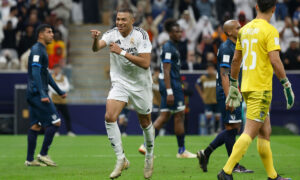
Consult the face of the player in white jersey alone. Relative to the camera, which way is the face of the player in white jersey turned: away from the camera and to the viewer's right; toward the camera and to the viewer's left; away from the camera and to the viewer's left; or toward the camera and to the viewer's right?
toward the camera and to the viewer's left

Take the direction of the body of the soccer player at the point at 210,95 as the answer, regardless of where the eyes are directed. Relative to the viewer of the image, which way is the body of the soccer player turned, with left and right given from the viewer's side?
facing the viewer

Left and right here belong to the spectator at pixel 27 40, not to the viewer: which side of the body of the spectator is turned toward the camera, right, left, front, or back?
front

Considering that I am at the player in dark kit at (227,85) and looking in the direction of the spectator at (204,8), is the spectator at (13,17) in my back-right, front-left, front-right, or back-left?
front-left

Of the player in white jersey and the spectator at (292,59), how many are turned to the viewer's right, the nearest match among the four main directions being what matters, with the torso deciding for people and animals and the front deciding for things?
0

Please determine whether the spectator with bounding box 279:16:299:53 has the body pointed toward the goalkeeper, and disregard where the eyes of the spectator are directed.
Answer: yes

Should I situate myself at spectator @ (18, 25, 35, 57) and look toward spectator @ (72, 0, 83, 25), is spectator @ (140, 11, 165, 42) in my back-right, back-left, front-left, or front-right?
front-right

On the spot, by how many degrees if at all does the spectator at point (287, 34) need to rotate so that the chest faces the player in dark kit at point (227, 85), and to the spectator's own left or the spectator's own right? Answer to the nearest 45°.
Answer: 0° — they already face them

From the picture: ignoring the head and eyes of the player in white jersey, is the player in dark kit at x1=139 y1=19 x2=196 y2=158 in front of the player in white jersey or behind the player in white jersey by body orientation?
behind
